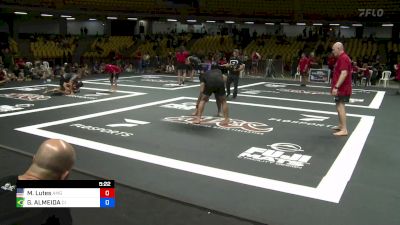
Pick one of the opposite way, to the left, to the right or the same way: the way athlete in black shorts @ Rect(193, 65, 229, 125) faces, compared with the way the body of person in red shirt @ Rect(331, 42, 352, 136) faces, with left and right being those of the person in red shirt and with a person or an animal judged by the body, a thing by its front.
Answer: to the right

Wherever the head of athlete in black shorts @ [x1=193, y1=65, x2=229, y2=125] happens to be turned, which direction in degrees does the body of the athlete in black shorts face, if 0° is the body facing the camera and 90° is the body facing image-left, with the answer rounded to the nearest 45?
approximately 180°

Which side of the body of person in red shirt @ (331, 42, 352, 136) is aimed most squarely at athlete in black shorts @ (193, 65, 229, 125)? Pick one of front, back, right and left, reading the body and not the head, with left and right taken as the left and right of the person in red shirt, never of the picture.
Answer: front

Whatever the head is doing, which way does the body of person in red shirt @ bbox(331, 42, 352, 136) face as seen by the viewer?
to the viewer's left

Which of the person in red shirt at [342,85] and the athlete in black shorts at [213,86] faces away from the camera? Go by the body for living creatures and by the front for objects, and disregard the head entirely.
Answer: the athlete in black shorts

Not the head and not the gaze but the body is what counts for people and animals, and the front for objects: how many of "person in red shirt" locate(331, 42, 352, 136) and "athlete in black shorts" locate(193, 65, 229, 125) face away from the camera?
1

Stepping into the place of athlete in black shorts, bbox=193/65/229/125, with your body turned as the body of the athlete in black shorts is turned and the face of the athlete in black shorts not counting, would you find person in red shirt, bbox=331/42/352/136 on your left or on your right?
on your right
